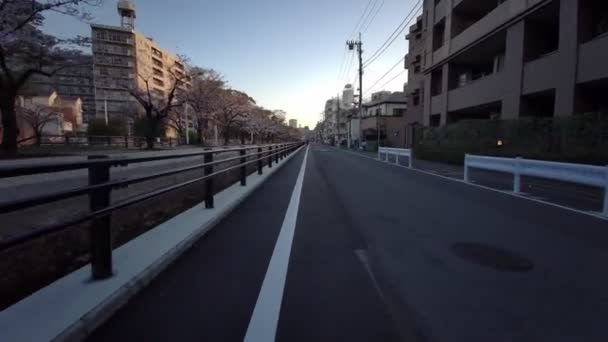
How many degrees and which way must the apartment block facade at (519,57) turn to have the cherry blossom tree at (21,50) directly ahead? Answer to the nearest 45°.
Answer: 0° — it already faces it

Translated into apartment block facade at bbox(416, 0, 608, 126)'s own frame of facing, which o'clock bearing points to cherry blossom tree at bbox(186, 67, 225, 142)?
The cherry blossom tree is roughly at 2 o'clock from the apartment block facade.

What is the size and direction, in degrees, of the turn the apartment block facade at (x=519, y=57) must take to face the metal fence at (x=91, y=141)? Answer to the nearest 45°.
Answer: approximately 45° to its right

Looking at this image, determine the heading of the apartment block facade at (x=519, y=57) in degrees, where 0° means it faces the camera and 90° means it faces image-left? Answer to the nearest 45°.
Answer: approximately 45°
